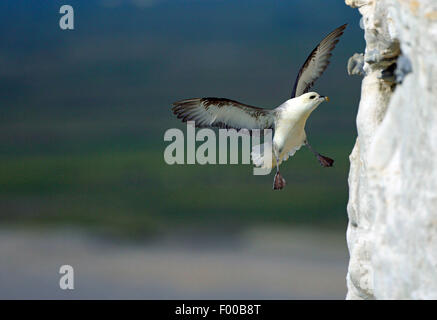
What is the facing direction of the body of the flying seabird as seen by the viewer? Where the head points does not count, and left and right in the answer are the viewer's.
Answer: facing the viewer and to the right of the viewer
